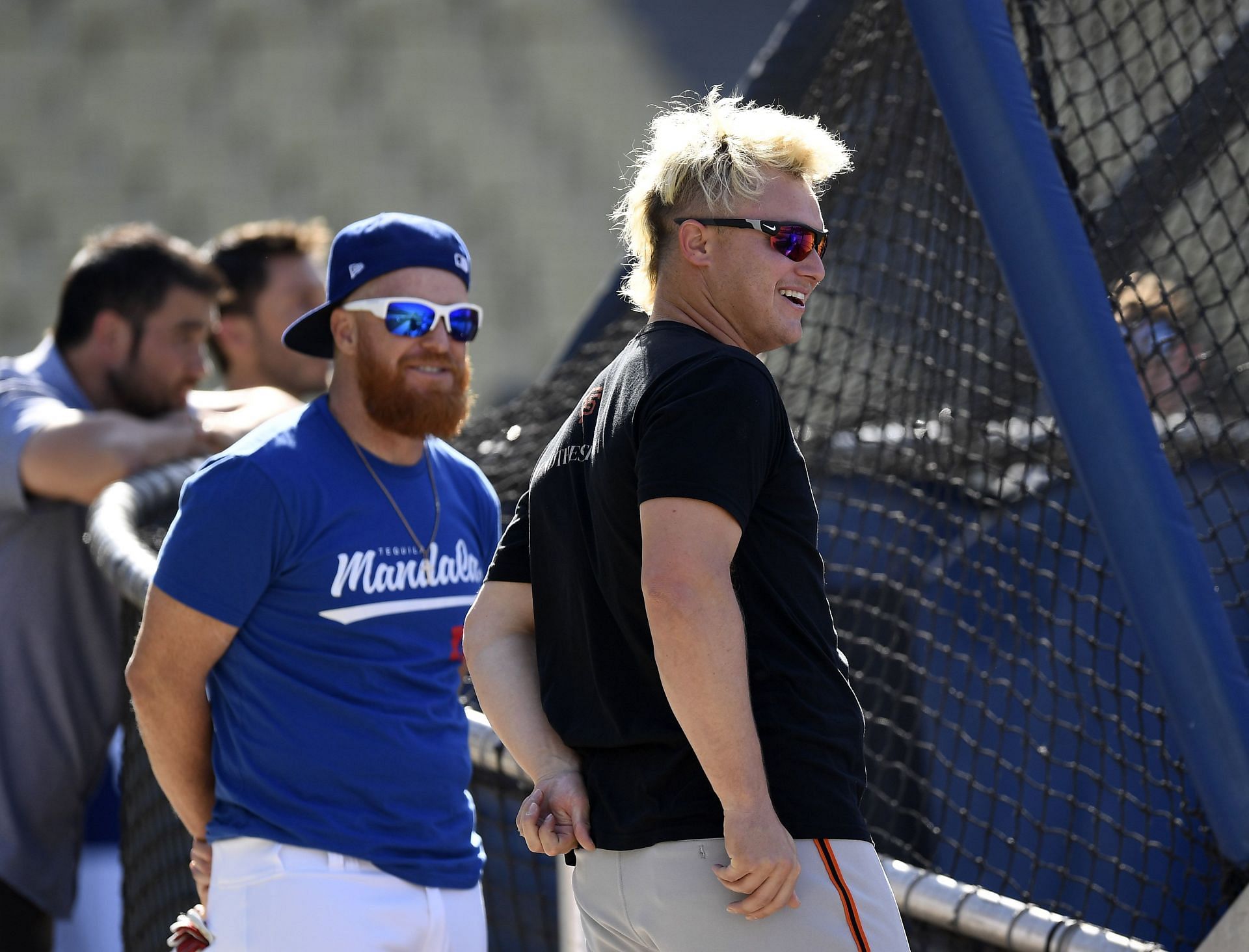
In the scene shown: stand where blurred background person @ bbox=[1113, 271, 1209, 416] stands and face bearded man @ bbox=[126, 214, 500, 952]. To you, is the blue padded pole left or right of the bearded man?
left

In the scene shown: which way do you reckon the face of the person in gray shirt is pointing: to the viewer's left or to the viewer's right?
to the viewer's right

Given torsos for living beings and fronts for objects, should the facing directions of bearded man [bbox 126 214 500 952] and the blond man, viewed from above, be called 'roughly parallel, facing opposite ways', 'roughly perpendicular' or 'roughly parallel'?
roughly perpendicular

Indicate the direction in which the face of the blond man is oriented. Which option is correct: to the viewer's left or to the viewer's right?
to the viewer's right

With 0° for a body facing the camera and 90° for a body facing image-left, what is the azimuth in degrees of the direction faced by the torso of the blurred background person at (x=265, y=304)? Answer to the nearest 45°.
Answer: approximately 270°

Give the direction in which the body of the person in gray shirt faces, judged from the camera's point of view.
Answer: to the viewer's right
